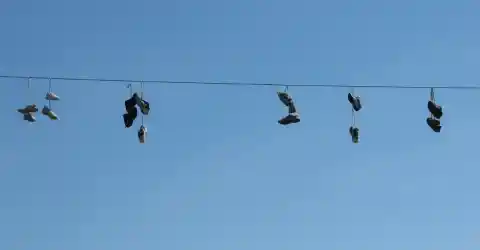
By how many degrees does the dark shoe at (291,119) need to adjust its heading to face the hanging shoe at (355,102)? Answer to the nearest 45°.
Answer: approximately 180°

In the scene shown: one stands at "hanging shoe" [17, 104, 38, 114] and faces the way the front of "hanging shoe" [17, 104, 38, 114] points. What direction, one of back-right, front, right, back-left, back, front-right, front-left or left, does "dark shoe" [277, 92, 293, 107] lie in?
back

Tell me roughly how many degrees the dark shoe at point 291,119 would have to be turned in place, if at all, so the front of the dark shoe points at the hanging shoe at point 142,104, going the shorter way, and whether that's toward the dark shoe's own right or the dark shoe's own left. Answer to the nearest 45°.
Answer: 0° — it already faces it

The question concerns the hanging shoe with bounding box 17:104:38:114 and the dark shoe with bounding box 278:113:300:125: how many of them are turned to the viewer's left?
2

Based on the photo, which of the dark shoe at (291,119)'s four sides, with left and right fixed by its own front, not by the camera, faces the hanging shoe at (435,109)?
back

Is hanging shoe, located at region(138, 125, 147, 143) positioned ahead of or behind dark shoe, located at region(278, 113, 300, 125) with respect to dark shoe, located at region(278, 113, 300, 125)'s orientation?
ahead

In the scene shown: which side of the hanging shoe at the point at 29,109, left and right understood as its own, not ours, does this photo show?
left

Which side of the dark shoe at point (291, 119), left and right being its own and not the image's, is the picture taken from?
left

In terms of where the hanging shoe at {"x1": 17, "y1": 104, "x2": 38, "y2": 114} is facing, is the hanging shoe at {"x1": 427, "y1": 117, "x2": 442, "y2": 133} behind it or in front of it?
behind

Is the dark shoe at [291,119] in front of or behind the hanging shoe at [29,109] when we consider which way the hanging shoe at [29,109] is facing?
behind

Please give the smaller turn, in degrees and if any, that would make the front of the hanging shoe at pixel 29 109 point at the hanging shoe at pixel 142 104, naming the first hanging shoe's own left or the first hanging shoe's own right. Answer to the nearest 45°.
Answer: approximately 180°

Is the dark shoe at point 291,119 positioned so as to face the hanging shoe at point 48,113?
yes
